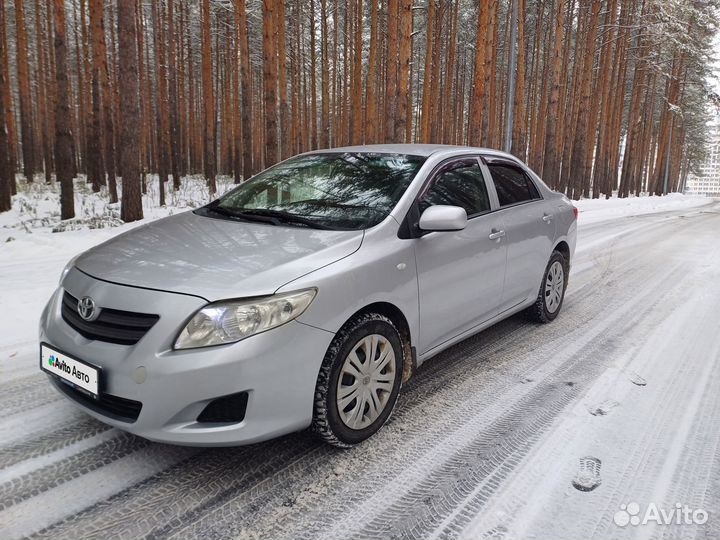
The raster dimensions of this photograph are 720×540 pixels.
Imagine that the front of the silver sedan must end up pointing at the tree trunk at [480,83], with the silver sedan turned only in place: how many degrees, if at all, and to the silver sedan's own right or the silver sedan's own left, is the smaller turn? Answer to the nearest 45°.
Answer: approximately 135° to the silver sedan's own right

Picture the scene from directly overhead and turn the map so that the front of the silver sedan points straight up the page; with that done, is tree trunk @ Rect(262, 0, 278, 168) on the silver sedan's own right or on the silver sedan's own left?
on the silver sedan's own right

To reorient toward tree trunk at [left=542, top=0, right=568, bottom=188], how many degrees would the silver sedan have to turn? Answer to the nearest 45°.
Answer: approximately 180°

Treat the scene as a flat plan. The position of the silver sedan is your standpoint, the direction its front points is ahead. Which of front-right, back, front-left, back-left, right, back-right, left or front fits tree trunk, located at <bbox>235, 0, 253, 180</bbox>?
back-right

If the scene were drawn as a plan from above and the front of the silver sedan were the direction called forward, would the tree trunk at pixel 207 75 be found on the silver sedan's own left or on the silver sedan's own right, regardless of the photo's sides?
on the silver sedan's own right

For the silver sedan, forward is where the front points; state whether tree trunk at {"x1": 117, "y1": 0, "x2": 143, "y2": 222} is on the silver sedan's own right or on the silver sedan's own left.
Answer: on the silver sedan's own right

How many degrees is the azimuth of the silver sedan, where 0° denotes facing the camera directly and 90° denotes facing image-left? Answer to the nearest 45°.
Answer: approximately 45°

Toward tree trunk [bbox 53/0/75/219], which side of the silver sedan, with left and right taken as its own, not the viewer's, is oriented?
right

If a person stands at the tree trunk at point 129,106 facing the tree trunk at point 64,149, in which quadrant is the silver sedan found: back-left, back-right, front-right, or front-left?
back-left

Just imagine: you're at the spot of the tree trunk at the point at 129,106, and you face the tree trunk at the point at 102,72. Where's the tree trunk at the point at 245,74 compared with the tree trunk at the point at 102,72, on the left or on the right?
right
